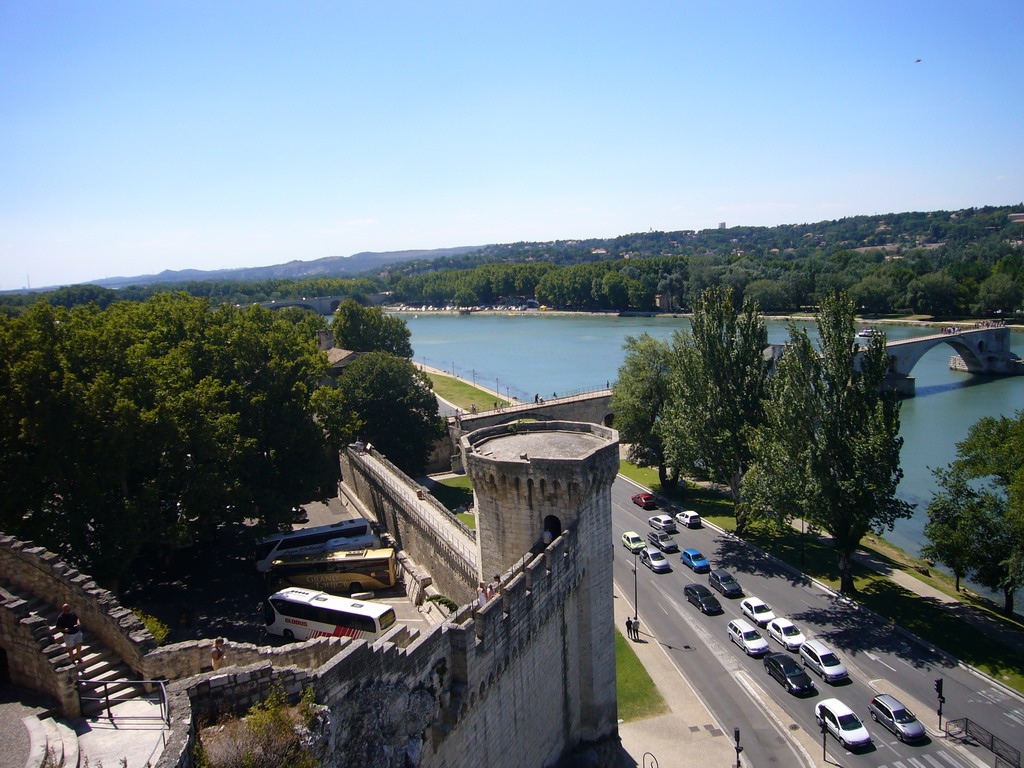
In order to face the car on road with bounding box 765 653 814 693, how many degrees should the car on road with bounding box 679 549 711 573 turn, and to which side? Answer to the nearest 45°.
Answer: approximately 45° to its right

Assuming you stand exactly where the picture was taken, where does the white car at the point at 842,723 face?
facing the viewer and to the right of the viewer

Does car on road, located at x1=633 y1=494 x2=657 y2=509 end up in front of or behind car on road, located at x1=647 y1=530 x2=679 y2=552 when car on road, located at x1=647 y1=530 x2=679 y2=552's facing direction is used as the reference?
behind

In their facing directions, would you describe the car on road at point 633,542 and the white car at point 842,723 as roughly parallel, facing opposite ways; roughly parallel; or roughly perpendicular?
roughly parallel

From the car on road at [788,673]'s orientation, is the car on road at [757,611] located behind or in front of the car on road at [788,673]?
behind

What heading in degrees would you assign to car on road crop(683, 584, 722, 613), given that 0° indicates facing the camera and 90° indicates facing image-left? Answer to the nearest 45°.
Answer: approximately 315°

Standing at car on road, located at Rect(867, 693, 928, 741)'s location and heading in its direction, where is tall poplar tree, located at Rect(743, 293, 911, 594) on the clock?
The tall poplar tree is roughly at 7 o'clock from the car on road.

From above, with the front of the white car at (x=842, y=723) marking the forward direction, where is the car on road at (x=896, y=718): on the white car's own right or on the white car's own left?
on the white car's own left

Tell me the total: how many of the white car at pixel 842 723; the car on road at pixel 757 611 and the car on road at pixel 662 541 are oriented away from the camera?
0

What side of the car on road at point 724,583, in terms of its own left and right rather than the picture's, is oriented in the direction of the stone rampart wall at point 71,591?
right

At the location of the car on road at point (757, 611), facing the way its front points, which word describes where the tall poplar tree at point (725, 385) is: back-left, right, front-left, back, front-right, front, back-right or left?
back-left

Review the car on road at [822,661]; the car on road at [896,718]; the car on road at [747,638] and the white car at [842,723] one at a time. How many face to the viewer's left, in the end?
0

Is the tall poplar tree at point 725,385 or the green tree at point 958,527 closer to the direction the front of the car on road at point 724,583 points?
the green tree

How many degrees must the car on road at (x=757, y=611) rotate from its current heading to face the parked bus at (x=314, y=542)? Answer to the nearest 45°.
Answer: approximately 135° to its right

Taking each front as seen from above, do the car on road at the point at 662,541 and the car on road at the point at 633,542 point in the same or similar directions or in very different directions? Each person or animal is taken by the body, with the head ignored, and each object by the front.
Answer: same or similar directions

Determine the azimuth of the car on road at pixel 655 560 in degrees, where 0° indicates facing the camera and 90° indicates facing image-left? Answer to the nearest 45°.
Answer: approximately 315°

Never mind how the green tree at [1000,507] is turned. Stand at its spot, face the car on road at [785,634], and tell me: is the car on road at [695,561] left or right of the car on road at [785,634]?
right
